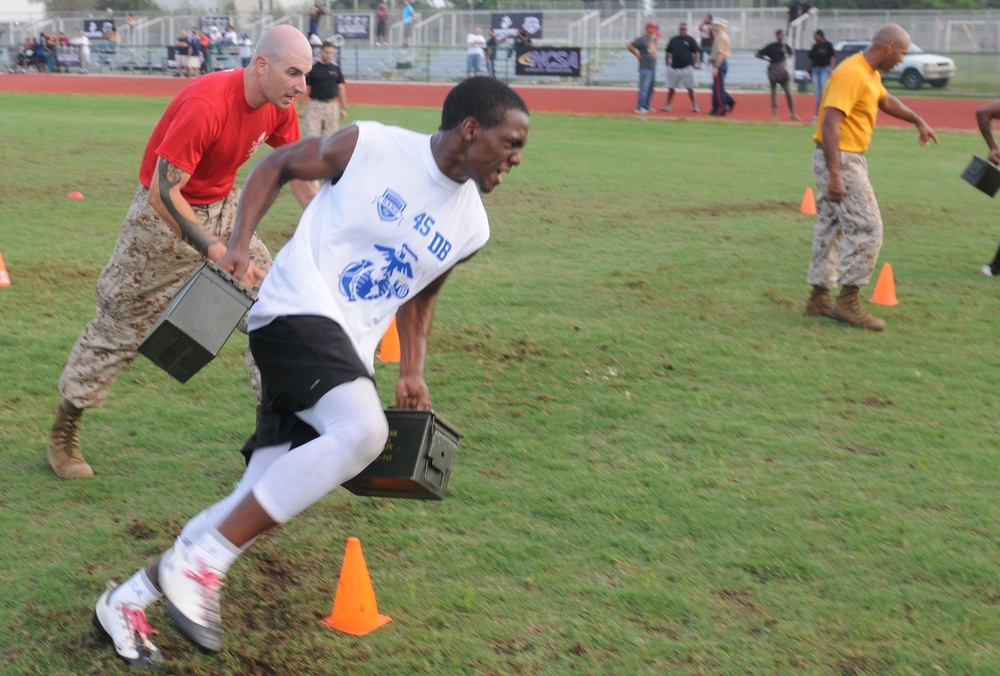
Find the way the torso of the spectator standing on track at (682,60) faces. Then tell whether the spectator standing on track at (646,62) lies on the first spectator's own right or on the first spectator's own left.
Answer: on the first spectator's own right

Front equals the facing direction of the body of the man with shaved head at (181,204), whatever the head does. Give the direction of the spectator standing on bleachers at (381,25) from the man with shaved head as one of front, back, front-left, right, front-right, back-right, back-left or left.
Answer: back-left

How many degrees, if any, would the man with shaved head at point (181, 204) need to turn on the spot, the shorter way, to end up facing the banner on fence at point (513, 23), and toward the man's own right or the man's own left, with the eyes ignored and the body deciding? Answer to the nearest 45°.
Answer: approximately 135° to the man's own left

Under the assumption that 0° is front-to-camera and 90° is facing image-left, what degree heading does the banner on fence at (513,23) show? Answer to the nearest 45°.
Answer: approximately 0°

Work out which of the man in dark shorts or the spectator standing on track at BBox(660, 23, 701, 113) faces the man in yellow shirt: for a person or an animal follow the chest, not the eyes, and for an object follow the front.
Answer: the spectator standing on track

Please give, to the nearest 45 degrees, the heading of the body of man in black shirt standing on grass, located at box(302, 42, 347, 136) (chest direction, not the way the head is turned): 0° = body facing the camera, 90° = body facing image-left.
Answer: approximately 0°

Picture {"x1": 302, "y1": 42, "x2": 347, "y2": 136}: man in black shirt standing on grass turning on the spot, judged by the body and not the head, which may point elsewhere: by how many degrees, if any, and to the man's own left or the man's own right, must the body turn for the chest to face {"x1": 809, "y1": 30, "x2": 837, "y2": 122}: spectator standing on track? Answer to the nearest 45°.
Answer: approximately 135° to the man's own left

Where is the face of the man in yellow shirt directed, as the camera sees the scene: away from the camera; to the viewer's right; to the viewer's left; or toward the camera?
to the viewer's right

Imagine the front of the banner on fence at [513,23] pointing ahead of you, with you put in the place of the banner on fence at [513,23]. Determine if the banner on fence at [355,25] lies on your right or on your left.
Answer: on your right

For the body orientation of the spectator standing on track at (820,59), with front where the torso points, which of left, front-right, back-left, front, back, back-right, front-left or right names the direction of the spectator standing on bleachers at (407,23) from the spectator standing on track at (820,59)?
back-right
